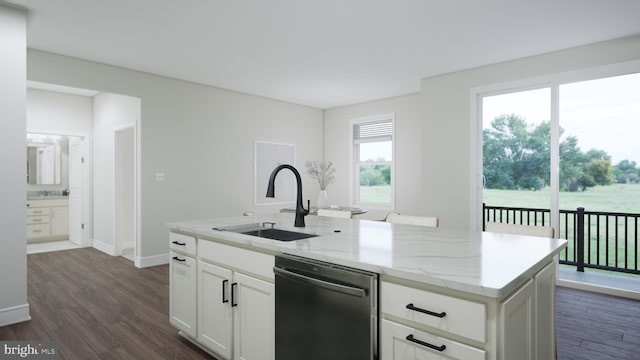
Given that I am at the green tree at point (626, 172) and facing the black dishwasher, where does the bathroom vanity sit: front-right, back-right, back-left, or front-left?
front-right

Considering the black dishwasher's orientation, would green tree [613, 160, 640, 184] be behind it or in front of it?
behind

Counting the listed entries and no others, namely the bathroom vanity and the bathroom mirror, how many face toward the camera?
2

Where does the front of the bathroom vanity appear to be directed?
toward the camera

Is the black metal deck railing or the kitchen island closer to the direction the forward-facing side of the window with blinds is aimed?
the kitchen island

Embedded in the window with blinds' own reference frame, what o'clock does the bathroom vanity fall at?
The bathroom vanity is roughly at 1 o'clock from the window with blinds.

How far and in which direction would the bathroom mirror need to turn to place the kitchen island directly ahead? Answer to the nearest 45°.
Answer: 0° — it already faces it

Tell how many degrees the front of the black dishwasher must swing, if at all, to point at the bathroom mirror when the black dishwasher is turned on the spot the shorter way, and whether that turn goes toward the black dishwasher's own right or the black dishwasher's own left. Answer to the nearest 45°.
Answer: approximately 90° to the black dishwasher's own right

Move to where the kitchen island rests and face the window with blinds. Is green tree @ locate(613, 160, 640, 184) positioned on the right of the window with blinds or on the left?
right

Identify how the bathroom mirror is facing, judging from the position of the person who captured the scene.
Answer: facing the viewer

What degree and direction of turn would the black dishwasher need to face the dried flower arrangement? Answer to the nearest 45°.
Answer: approximately 135° to its right

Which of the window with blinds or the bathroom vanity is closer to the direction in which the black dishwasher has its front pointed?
the bathroom vanity

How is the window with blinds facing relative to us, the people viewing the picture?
facing the viewer and to the left of the viewer
